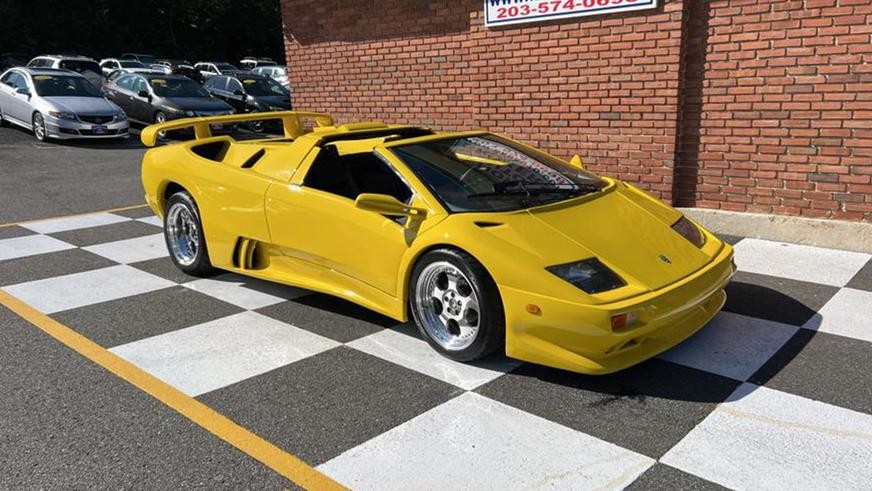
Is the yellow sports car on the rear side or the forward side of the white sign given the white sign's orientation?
on the forward side

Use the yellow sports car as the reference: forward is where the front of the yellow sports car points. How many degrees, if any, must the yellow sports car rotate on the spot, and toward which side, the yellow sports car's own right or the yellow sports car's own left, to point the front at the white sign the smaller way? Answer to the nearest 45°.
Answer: approximately 135° to the yellow sports car's own left

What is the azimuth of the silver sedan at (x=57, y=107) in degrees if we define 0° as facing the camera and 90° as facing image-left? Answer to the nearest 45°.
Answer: approximately 315°

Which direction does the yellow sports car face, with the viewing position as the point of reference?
facing the viewer and to the right of the viewer

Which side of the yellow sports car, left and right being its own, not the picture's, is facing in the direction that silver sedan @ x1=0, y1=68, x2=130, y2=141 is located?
back

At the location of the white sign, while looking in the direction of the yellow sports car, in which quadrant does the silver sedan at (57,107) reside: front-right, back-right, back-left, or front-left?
back-right

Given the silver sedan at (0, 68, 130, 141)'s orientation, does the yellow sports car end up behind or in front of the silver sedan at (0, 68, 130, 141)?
in front

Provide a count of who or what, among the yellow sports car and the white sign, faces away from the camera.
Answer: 0

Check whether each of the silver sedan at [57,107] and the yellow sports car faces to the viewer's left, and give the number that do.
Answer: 0
